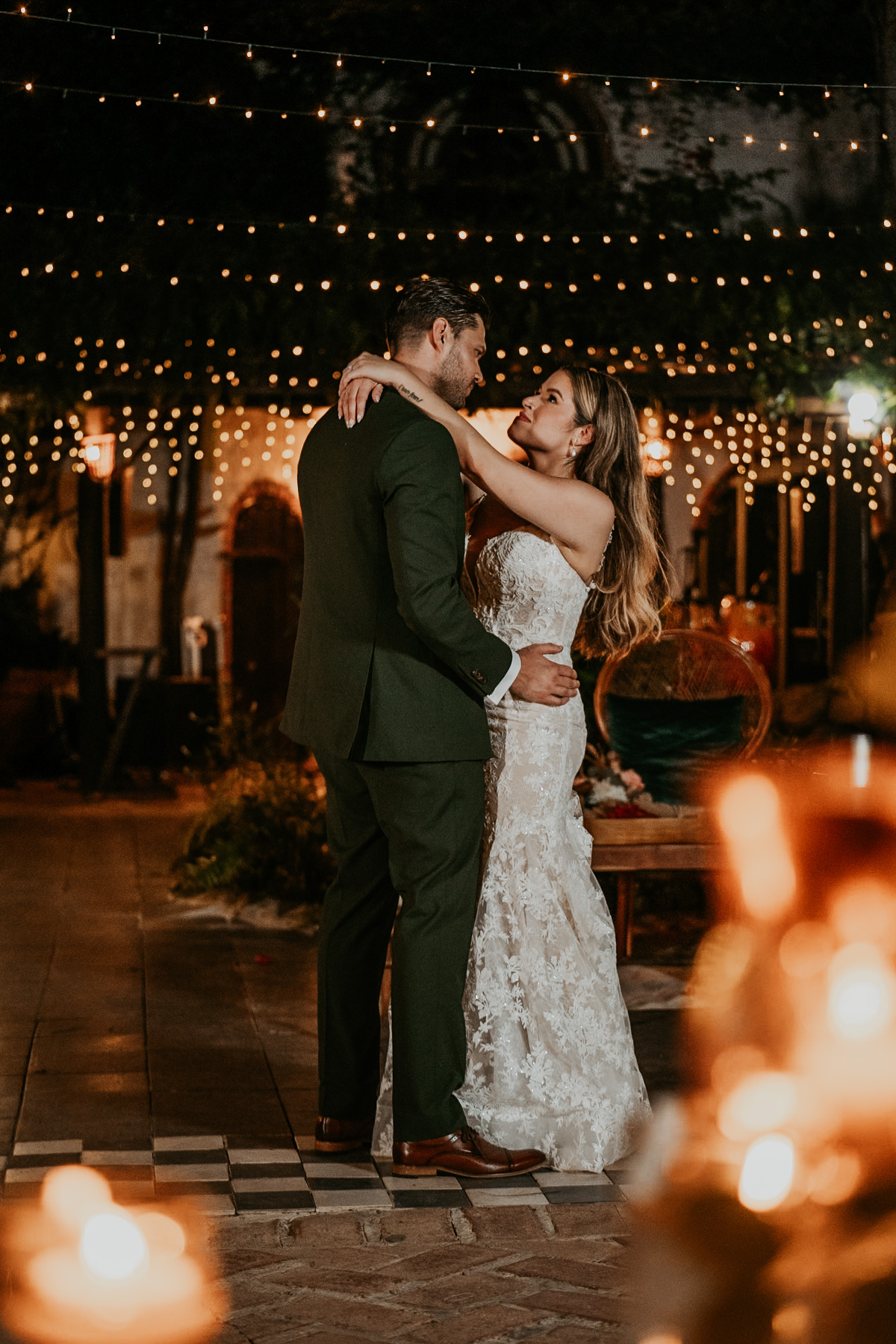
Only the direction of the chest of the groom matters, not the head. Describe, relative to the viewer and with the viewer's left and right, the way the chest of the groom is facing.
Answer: facing away from the viewer and to the right of the viewer

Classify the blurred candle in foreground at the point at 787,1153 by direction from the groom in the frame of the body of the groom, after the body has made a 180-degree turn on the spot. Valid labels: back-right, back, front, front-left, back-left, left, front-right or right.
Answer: front-left

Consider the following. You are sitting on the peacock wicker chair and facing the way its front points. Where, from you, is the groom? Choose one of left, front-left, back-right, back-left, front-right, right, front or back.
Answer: front

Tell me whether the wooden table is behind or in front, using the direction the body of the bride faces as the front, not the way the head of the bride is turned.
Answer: behind

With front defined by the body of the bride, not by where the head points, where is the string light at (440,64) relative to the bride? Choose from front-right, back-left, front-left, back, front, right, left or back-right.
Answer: back-right

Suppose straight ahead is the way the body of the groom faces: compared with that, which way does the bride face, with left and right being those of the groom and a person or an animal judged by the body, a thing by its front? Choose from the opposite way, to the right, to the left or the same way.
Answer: the opposite way

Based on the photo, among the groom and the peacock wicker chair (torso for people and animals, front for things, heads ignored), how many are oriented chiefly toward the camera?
1

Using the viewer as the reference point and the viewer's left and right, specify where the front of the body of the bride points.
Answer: facing the viewer and to the left of the viewer

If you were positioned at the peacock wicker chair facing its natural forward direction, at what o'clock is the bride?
The bride is roughly at 12 o'clock from the peacock wicker chair.

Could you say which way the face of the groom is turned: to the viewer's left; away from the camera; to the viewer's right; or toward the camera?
to the viewer's right

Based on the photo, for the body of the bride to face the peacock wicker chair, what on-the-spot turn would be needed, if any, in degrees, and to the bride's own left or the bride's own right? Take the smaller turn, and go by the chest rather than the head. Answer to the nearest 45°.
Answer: approximately 135° to the bride's own right

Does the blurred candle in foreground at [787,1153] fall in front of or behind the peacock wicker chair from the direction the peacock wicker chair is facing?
in front

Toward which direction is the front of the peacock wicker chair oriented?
toward the camera

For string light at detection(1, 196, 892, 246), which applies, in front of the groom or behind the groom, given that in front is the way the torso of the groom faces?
in front
